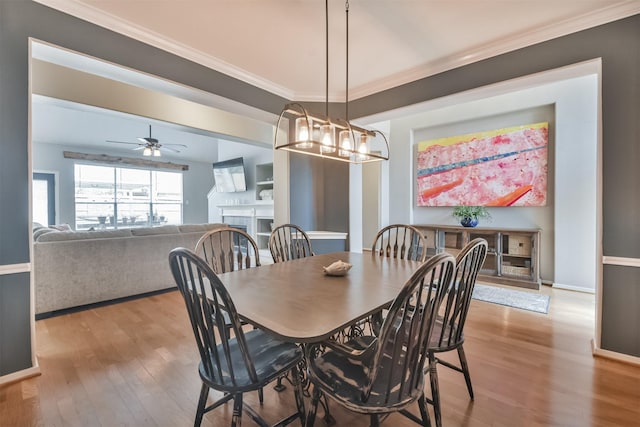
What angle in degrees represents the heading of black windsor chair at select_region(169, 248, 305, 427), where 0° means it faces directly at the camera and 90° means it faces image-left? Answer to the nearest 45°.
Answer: approximately 225°

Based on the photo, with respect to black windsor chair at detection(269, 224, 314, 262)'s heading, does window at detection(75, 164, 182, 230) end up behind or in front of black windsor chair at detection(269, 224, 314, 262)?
behind

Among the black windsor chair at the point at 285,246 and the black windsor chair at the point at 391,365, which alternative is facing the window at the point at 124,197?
the black windsor chair at the point at 391,365

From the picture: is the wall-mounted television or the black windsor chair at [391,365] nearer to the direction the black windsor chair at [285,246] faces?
the black windsor chair

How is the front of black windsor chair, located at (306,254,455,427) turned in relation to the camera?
facing away from the viewer and to the left of the viewer

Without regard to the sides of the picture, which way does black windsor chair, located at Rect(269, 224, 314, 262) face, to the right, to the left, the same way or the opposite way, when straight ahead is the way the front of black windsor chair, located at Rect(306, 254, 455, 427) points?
the opposite way

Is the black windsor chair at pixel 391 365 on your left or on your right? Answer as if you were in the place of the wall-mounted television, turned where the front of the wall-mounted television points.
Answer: on your left

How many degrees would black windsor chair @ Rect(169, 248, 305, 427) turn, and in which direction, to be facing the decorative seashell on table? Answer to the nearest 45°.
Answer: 0° — it already faces it

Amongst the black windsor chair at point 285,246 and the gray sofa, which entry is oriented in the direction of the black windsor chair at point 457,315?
the black windsor chair at point 285,246

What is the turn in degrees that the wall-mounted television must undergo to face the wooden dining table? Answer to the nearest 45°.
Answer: approximately 45° to its left

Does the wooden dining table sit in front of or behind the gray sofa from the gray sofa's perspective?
behind

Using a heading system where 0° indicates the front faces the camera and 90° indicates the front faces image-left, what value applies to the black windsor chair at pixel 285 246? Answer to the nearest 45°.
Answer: approximately 315°

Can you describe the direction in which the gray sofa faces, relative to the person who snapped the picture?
facing away from the viewer and to the left of the viewer
